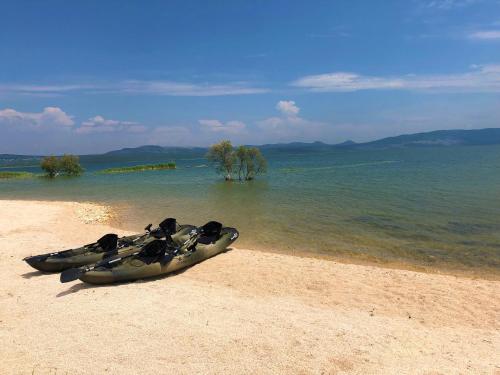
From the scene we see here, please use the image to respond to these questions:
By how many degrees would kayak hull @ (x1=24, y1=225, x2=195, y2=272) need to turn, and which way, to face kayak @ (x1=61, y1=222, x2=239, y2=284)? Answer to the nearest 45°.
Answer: approximately 90° to its left

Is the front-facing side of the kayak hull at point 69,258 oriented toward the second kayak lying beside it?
no
